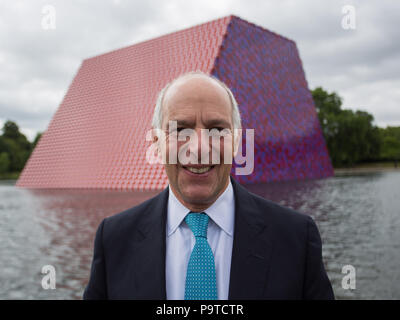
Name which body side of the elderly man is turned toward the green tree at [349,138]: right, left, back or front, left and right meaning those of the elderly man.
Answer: back

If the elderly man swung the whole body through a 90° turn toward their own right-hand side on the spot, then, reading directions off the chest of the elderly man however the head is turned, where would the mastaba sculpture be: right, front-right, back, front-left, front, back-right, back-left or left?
right

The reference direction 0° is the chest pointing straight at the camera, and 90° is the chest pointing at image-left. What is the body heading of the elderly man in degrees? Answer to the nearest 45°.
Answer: approximately 0°
